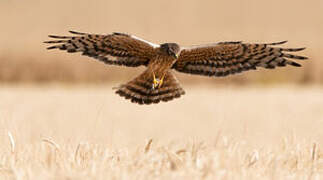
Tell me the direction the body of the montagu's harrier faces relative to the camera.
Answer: toward the camera
